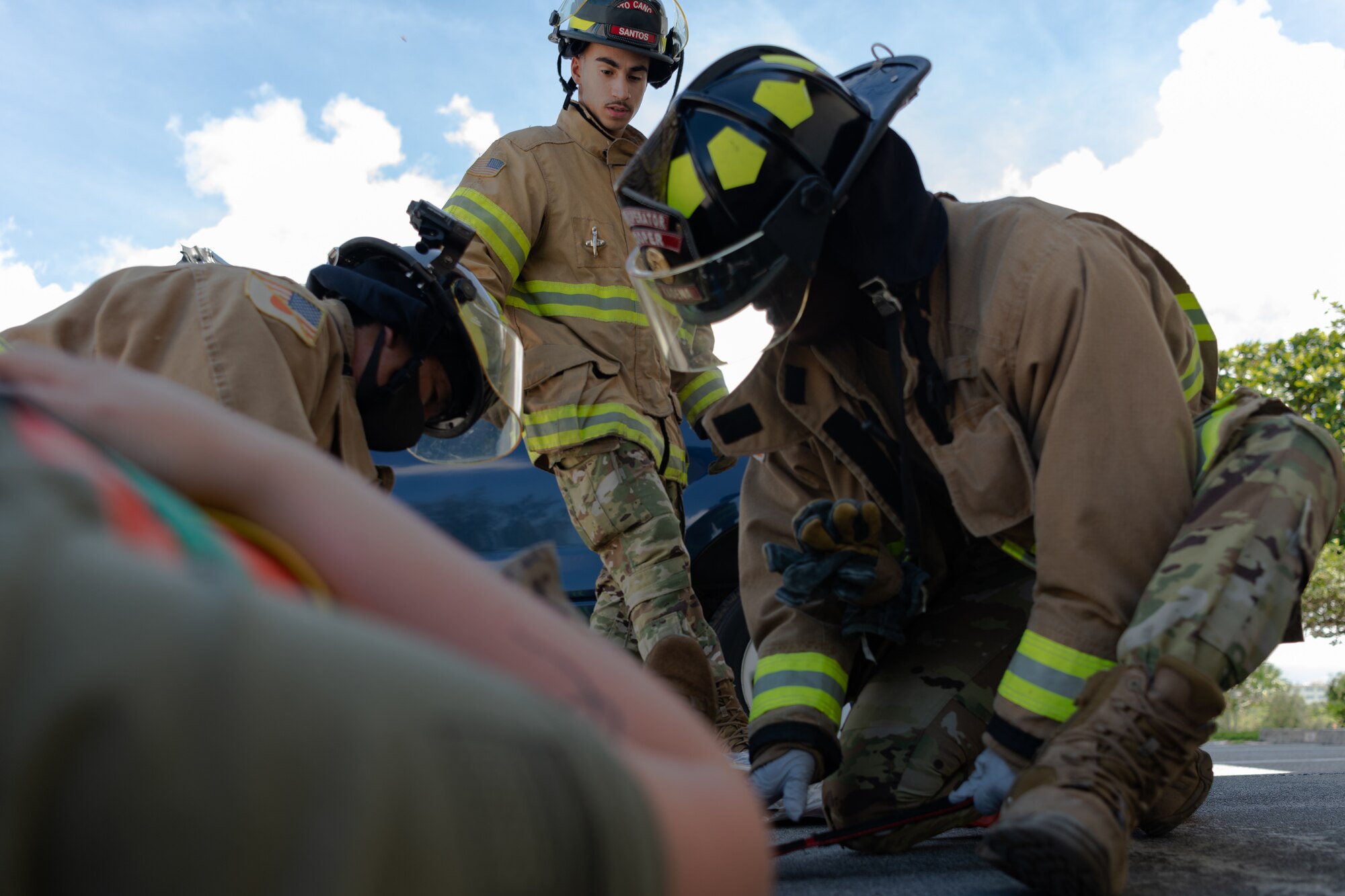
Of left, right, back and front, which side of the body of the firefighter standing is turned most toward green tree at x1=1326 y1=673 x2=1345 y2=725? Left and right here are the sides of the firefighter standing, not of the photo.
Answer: left

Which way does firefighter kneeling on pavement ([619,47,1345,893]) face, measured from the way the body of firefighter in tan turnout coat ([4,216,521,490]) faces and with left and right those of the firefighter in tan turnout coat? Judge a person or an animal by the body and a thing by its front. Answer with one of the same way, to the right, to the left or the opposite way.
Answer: the opposite way

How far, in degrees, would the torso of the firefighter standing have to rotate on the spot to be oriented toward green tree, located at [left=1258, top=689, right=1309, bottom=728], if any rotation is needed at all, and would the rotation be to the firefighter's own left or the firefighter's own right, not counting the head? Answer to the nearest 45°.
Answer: approximately 90° to the firefighter's own left

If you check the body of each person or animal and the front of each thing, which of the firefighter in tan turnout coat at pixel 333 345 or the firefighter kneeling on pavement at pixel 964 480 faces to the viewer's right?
the firefighter in tan turnout coat

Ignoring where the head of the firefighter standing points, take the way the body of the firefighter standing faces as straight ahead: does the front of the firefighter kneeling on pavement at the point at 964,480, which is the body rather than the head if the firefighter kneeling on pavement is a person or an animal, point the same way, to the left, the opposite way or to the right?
to the right

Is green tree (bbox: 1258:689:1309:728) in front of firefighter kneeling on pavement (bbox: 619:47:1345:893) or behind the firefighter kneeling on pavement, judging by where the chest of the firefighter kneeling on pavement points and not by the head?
behind

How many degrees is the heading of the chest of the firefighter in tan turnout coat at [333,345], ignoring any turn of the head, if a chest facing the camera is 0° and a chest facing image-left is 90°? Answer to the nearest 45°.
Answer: approximately 270°

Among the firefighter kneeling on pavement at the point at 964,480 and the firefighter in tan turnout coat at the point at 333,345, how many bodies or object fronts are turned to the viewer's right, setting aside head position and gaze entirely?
1
